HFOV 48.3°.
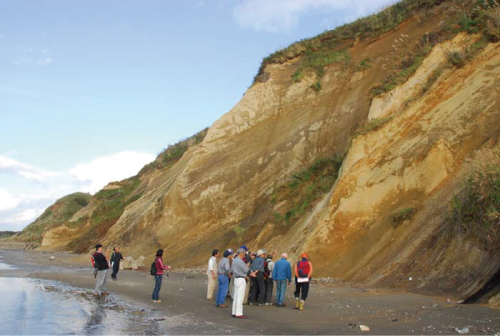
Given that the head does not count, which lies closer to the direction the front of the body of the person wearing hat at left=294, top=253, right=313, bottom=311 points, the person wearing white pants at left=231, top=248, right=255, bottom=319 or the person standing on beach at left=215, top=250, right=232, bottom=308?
the person standing on beach

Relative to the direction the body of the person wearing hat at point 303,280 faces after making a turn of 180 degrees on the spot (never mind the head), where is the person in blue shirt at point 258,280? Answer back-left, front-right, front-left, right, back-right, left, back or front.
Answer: back-right

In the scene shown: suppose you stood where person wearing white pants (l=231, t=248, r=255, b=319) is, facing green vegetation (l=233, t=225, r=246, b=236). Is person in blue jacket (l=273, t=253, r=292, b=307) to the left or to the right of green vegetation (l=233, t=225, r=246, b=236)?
right

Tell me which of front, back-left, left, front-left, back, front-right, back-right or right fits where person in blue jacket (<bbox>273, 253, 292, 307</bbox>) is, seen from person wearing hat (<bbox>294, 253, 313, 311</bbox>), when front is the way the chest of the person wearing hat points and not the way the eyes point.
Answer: front-left

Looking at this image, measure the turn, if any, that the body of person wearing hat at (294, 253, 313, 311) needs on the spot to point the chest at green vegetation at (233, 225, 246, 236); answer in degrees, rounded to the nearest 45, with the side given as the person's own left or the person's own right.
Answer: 0° — they already face it

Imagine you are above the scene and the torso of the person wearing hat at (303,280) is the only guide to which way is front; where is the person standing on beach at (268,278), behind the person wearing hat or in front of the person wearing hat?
in front

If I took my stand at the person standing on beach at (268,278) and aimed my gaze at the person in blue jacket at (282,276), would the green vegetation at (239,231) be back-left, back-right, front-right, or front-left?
back-left
